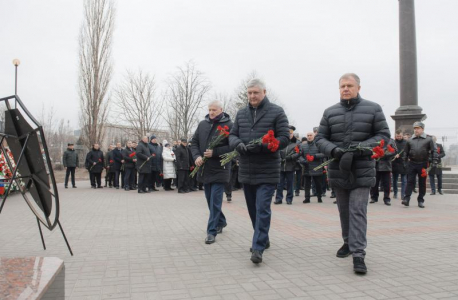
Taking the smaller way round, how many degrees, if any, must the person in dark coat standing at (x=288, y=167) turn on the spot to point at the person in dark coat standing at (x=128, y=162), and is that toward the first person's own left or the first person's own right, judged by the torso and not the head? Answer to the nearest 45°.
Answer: approximately 90° to the first person's own right

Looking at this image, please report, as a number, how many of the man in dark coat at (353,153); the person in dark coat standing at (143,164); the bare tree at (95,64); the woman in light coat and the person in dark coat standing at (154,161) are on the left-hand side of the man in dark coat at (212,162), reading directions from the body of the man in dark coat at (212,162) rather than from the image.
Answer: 1

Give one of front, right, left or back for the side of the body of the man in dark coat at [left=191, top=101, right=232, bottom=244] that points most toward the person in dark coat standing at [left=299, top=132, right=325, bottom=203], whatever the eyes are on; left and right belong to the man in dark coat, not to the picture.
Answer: back

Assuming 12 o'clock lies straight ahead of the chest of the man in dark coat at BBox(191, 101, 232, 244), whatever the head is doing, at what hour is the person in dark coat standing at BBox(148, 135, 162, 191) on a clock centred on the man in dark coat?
The person in dark coat standing is roughly at 4 o'clock from the man in dark coat.

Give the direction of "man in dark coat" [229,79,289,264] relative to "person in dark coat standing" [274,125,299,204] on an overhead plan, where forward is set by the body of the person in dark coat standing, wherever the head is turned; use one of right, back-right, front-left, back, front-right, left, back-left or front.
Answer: front-left

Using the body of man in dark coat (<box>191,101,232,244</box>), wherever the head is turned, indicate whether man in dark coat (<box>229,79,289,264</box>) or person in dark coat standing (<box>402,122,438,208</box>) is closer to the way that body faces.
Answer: the man in dark coat

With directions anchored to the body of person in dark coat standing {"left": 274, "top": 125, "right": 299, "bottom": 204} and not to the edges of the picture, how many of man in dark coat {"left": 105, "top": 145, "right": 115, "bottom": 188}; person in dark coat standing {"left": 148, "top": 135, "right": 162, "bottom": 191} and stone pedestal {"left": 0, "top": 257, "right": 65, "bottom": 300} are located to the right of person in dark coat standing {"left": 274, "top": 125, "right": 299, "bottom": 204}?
2

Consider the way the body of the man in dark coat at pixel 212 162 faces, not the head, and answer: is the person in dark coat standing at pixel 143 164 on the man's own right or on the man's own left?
on the man's own right

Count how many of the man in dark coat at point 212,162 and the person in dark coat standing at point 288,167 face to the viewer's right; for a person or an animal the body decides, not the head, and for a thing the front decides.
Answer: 0

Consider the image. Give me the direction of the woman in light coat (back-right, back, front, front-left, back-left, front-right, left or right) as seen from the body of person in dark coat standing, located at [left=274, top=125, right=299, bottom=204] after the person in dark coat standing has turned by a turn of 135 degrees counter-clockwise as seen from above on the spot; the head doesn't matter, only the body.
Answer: back-left

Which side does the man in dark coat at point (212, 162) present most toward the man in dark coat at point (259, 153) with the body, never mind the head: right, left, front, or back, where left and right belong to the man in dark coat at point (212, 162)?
left

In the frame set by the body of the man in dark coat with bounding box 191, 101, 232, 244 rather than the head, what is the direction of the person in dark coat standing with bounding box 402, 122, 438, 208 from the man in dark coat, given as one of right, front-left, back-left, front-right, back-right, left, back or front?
back

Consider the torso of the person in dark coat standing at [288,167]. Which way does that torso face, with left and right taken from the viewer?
facing the viewer and to the left of the viewer

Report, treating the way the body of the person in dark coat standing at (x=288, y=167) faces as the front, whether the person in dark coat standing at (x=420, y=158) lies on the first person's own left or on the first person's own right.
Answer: on the first person's own left
